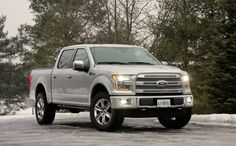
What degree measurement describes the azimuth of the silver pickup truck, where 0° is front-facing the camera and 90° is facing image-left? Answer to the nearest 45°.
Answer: approximately 315°
